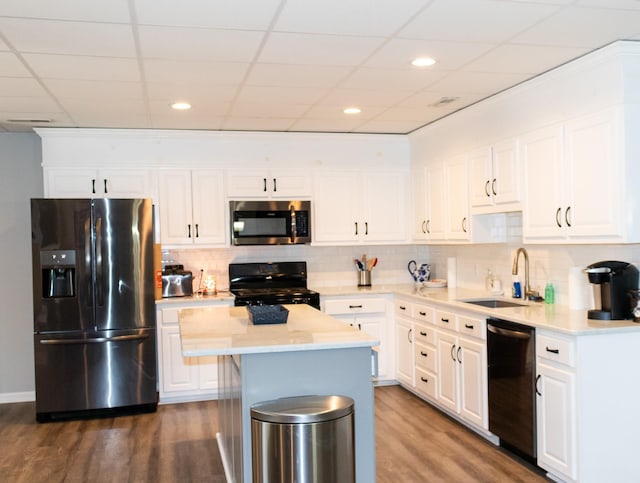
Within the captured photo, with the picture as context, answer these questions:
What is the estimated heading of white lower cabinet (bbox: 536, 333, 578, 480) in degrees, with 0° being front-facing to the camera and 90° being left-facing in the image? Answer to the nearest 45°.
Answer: approximately 45°

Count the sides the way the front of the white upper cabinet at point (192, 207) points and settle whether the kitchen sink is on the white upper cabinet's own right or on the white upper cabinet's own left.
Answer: on the white upper cabinet's own left

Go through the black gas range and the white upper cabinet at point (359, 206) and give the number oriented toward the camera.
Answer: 2

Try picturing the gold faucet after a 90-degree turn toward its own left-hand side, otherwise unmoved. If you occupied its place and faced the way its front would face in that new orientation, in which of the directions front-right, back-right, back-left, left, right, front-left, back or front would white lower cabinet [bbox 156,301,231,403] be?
back-right

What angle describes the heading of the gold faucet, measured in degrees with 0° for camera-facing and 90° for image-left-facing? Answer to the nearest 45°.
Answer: approximately 45°

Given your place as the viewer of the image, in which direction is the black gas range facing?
facing the viewer

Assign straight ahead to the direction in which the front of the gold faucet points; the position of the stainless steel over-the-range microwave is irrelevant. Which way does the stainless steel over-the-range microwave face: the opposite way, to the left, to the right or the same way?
to the left

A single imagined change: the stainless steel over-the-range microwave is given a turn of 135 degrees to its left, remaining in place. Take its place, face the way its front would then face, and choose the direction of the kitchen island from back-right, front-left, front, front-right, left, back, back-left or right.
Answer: back-right
